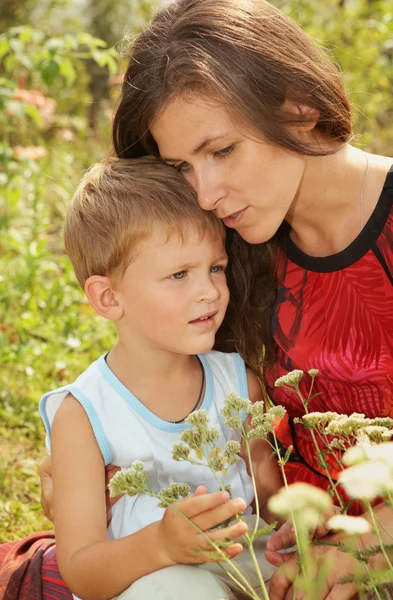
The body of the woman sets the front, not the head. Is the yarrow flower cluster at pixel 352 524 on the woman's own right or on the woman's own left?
on the woman's own left

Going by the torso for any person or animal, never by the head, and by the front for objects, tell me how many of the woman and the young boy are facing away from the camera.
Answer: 0

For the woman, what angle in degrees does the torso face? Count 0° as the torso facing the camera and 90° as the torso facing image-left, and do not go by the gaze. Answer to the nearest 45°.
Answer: approximately 45°

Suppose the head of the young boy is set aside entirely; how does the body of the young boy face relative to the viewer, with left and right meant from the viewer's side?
facing the viewer and to the right of the viewer

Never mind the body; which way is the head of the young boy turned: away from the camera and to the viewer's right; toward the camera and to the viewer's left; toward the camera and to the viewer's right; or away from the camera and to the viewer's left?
toward the camera and to the viewer's right

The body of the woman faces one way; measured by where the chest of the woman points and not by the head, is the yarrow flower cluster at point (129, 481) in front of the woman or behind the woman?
in front

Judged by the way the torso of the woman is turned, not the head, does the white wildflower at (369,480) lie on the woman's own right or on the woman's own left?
on the woman's own left

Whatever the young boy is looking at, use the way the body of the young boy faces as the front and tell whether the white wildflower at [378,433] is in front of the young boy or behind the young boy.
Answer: in front

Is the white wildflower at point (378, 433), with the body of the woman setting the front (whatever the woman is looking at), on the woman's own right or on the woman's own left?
on the woman's own left

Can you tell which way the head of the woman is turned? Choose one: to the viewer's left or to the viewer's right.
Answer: to the viewer's left
